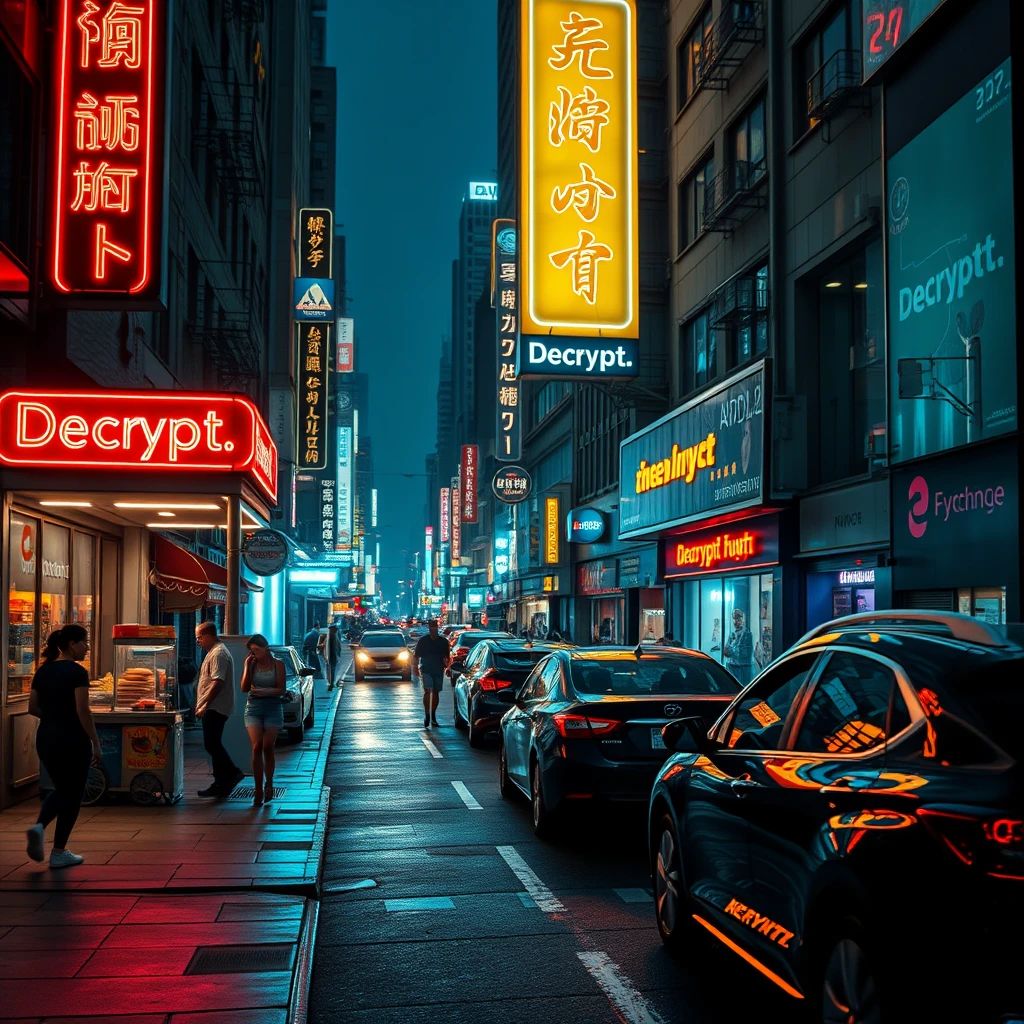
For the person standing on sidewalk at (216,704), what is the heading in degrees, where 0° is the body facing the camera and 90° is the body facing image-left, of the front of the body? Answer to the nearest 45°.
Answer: approximately 90°

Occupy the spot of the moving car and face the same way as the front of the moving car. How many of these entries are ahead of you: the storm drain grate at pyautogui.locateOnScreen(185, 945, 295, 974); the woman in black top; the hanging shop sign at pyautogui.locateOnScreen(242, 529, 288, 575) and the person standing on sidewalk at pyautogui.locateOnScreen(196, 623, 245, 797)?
4

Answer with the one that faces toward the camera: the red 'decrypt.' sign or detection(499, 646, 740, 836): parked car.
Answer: the red 'decrypt.' sign

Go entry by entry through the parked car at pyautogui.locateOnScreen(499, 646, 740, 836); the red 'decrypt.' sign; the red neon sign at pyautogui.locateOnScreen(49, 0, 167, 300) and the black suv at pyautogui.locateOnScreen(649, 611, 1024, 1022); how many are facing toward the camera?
2

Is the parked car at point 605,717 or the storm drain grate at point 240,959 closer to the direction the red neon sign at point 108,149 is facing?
the storm drain grate

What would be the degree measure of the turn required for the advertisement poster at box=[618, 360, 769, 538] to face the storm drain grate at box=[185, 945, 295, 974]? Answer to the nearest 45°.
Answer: approximately 45° to its left

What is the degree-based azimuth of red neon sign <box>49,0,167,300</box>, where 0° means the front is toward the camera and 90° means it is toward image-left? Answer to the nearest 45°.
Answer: approximately 0°

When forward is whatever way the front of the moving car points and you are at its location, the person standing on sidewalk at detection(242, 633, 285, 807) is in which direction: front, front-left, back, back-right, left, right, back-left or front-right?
front

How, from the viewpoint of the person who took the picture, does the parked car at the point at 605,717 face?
facing away from the viewer and to the left of the viewer

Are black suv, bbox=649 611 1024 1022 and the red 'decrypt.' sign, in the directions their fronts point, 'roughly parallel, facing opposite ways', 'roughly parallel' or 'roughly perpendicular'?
roughly parallel, facing opposite ways

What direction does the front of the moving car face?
toward the camera

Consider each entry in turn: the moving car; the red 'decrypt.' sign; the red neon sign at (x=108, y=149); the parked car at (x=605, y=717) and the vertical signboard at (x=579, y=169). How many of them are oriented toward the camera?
4

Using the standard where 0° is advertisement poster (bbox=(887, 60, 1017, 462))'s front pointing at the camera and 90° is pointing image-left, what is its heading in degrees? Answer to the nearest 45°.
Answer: approximately 45°
